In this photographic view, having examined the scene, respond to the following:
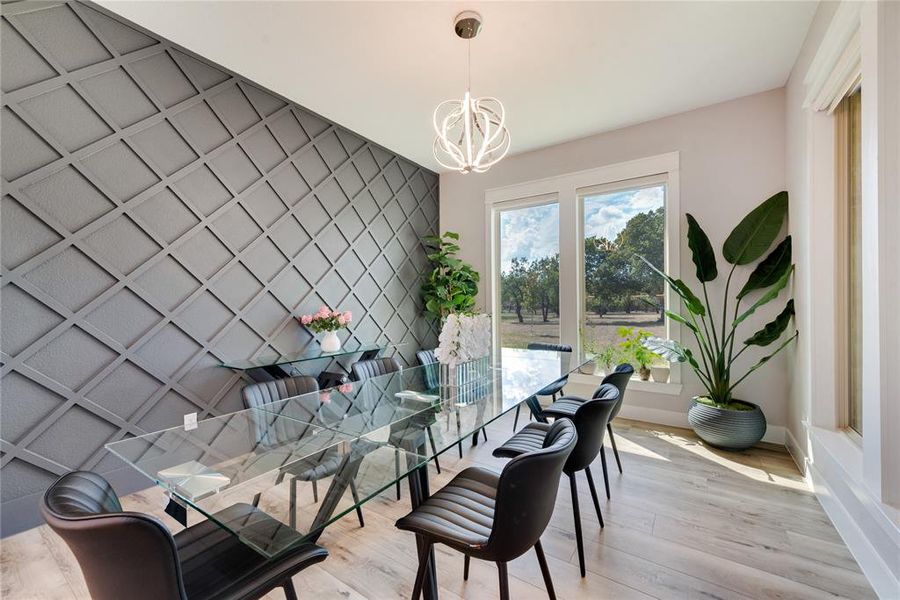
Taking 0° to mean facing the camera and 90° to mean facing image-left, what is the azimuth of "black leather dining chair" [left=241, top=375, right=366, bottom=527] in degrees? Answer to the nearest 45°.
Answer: approximately 315°

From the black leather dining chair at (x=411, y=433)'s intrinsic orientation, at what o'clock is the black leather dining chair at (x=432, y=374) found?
the black leather dining chair at (x=432, y=374) is roughly at 8 o'clock from the black leather dining chair at (x=411, y=433).

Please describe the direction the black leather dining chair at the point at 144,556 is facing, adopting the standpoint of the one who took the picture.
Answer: facing away from the viewer and to the right of the viewer

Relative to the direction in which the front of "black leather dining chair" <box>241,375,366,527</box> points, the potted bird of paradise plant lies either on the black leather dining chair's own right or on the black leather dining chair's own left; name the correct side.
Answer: on the black leather dining chair's own left

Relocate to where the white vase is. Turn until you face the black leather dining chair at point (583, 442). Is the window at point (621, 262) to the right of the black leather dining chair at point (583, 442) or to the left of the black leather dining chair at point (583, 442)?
left

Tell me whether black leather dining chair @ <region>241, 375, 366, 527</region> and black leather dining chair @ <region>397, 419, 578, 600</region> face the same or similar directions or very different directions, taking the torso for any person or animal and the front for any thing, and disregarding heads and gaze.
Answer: very different directions
